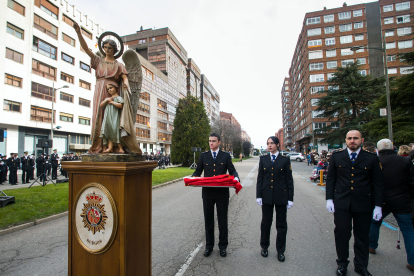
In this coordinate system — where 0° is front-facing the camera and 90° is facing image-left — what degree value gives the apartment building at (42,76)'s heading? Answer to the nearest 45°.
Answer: approximately 315°

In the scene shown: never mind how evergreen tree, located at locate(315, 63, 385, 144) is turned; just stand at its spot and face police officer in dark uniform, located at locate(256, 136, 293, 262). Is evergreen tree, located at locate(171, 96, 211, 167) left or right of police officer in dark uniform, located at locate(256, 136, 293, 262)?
right

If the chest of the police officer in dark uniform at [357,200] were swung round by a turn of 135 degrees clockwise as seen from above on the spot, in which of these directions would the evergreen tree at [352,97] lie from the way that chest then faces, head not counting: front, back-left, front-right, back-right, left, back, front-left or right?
front-right

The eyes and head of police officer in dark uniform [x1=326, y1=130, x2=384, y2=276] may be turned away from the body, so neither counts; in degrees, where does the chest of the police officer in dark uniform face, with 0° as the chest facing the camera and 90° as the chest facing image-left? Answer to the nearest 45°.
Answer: approximately 0°

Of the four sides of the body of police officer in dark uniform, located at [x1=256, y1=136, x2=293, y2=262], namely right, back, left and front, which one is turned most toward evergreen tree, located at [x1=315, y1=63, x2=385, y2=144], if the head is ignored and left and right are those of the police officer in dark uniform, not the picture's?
back

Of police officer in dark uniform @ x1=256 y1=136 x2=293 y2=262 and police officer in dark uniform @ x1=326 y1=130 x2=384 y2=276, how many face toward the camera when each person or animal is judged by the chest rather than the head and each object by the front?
2

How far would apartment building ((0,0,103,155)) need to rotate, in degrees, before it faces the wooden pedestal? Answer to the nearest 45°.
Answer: approximately 45° to its right

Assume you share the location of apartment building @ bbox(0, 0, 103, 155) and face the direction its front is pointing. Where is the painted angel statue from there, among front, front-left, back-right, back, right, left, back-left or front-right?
front-right

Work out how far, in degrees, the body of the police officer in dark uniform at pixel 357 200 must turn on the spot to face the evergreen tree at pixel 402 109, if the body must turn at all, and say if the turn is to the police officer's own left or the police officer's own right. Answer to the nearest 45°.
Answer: approximately 180°

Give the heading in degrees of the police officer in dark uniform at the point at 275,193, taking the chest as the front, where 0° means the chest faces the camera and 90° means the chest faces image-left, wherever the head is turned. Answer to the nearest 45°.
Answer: approximately 0°

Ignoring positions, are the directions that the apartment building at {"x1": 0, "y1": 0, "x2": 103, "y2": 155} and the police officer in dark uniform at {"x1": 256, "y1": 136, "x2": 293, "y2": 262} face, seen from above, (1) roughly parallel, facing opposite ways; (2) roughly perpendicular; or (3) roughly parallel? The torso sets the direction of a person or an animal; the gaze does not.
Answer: roughly perpendicular

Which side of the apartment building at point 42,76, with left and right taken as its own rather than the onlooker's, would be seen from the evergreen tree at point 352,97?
front
